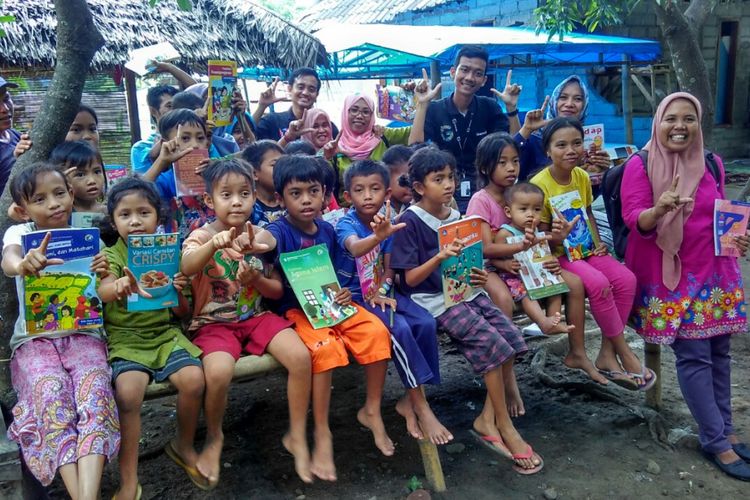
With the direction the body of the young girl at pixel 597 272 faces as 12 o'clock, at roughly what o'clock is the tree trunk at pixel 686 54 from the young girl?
The tree trunk is roughly at 8 o'clock from the young girl.

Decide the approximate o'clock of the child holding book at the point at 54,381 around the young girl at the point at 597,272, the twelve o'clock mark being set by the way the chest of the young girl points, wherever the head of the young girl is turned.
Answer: The child holding book is roughly at 3 o'clock from the young girl.

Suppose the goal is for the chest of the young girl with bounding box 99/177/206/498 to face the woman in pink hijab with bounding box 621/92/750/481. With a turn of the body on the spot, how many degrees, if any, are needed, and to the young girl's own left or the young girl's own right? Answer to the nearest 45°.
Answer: approximately 90° to the young girl's own left

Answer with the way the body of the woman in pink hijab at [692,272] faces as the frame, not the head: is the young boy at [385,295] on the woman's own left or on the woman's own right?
on the woman's own right

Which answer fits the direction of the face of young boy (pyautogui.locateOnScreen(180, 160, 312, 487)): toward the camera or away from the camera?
toward the camera

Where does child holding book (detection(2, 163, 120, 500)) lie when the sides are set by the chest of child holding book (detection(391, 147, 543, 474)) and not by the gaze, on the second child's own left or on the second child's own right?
on the second child's own right

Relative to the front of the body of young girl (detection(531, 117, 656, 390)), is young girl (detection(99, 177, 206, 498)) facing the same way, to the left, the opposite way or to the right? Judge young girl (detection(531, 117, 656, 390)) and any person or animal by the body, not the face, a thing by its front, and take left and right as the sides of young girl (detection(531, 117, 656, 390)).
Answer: the same way

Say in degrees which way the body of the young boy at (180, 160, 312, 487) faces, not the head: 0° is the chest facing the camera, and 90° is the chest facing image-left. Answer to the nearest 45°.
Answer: approximately 0°

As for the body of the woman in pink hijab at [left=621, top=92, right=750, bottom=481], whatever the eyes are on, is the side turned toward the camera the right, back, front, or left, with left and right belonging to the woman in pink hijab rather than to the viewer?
front

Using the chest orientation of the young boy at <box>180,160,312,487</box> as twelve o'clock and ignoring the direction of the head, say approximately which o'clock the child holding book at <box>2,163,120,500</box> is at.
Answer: The child holding book is roughly at 2 o'clock from the young boy.

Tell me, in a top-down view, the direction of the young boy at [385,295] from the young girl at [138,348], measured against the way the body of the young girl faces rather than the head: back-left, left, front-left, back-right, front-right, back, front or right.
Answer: left

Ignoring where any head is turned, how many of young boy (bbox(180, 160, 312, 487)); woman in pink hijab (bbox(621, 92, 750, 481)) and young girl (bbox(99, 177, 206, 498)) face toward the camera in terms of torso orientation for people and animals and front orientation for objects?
3

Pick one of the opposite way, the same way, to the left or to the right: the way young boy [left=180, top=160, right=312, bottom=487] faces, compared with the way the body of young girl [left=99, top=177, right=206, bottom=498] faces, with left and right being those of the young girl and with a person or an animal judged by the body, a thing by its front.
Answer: the same way

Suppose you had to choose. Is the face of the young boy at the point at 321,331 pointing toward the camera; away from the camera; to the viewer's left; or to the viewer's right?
toward the camera

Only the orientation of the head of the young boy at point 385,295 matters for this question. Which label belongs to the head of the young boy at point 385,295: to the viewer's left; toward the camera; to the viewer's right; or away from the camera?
toward the camera

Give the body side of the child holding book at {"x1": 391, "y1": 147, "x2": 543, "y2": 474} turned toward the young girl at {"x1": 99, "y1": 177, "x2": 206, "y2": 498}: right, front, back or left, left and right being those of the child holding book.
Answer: right
